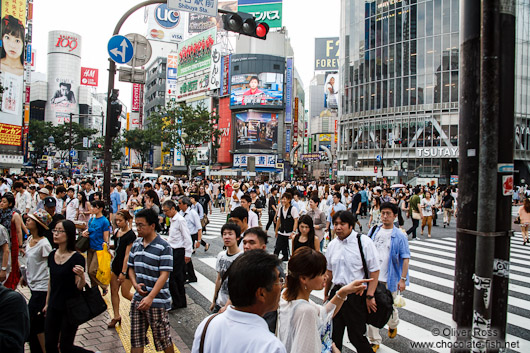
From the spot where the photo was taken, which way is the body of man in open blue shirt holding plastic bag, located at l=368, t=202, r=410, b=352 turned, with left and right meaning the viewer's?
facing the viewer and to the left of the viewer

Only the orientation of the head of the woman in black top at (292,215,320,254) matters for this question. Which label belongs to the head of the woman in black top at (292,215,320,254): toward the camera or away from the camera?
toward the camera

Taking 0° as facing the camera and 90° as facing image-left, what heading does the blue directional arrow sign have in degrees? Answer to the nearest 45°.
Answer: approximately 0°

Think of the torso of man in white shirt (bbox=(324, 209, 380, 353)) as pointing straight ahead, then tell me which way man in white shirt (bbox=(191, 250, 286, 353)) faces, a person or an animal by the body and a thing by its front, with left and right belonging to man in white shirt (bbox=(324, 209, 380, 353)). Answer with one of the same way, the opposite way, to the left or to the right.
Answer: the opposite way

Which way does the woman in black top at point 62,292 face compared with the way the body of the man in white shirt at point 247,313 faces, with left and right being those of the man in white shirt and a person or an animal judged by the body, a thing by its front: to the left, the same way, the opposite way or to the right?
the opposite way

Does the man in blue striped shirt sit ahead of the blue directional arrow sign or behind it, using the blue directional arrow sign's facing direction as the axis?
ahead

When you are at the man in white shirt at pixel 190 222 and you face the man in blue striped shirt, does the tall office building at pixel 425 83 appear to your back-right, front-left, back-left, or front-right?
back-left

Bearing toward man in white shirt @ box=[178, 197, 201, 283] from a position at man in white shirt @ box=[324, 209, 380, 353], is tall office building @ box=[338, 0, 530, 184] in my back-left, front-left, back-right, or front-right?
front-right

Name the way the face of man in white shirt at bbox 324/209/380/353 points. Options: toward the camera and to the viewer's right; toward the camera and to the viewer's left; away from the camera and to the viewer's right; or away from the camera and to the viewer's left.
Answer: toward the camera and to the viewer's left

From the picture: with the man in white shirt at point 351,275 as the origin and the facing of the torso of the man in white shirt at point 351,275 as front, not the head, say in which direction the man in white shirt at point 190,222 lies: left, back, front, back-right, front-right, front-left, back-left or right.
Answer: right

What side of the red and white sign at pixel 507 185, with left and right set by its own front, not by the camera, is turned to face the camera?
front

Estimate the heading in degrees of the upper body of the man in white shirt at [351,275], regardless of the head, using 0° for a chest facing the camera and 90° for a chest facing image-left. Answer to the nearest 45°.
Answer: approximately 45°
